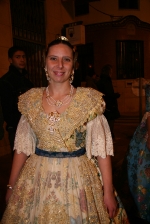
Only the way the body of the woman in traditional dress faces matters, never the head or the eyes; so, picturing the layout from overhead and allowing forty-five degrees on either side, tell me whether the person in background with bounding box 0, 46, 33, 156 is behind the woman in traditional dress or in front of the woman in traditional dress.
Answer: behind

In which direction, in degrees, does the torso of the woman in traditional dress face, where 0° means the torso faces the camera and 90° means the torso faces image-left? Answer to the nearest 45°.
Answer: approximately 0°

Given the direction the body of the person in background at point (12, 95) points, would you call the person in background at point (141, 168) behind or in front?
in front

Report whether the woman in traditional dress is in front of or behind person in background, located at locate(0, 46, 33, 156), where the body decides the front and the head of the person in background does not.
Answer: in front

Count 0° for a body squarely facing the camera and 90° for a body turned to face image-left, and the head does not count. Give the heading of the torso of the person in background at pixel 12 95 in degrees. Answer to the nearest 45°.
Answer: approximately 315°
